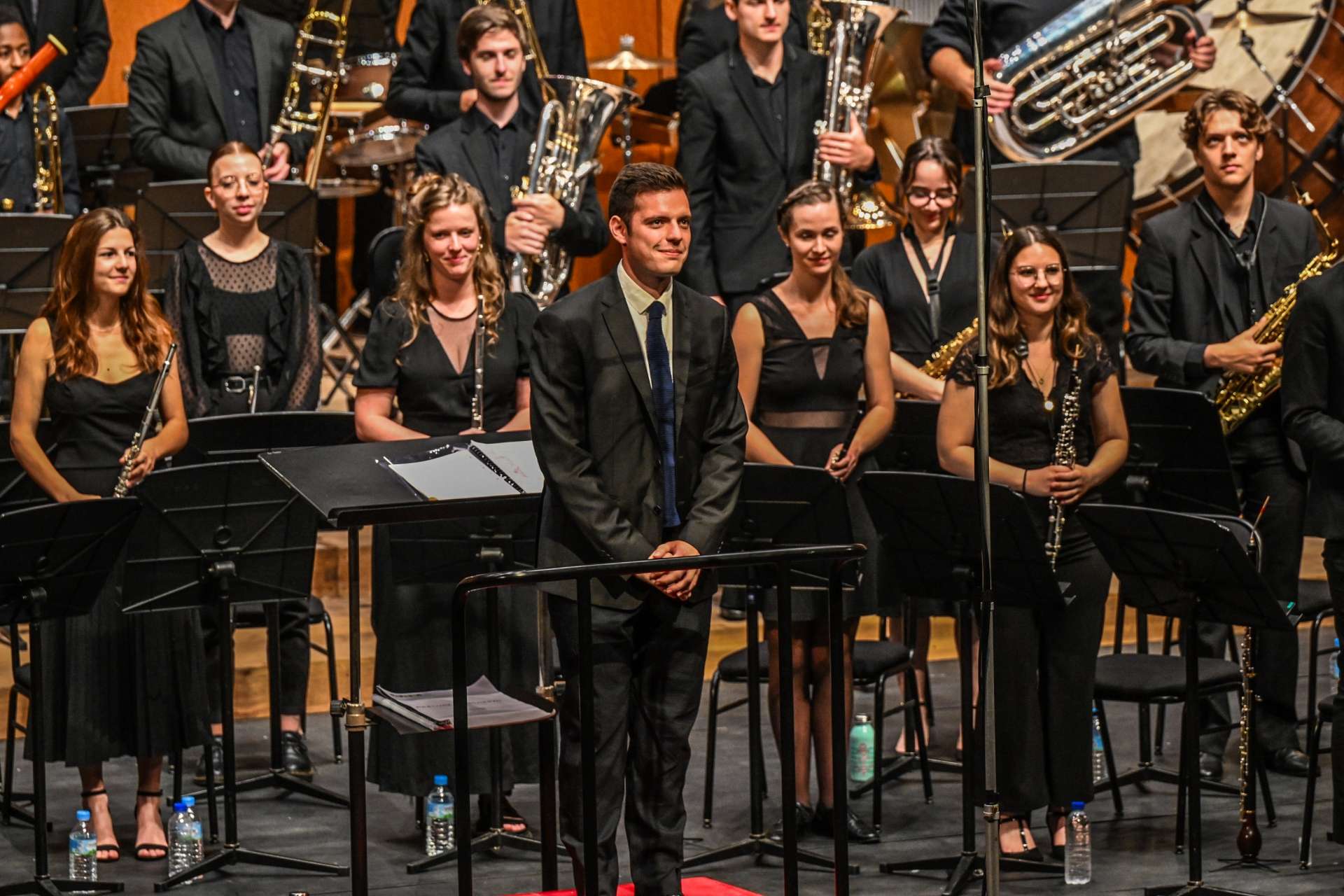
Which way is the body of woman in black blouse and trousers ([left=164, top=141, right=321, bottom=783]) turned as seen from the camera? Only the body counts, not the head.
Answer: toward the camera

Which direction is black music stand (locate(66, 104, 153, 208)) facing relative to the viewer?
away from the camera

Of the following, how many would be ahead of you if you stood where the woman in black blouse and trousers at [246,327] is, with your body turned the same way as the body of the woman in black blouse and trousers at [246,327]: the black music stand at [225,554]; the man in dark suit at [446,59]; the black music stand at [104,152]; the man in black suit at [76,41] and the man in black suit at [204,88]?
1

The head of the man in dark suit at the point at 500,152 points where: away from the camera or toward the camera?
toward the camera

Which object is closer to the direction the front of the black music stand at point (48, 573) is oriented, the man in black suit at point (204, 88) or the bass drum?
the man in black suit

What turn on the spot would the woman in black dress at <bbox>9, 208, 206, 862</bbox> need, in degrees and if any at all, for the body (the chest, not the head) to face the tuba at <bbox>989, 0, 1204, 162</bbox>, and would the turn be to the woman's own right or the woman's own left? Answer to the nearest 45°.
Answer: approximately 90° to the woman's own left

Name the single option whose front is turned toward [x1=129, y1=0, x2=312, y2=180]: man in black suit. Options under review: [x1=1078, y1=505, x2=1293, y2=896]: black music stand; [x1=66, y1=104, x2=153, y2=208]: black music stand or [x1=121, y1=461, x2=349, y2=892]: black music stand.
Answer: [x1=121, y1=461, x2=349, y2=892]: black music stand

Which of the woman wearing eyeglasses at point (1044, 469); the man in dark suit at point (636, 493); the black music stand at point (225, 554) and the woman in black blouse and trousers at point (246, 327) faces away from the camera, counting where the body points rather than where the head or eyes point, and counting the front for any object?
the black music stand

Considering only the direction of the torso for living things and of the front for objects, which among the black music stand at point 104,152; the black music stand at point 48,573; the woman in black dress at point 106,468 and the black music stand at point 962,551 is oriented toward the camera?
the woman in black dress

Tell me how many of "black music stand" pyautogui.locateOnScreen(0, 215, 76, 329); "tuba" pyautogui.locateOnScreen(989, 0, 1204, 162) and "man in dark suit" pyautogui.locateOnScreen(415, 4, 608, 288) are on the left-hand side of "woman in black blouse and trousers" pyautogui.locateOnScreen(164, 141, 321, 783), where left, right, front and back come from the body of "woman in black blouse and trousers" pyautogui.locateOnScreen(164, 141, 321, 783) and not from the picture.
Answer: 2

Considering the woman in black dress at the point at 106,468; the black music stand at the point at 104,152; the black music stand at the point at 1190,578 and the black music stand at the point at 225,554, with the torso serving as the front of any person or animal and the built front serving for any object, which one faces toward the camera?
the woman in black dress

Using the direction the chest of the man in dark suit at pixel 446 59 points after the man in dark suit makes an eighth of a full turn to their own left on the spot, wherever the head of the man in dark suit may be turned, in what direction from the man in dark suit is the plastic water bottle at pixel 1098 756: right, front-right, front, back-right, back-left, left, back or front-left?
front

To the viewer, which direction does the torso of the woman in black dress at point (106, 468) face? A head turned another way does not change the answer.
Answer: toward the camera

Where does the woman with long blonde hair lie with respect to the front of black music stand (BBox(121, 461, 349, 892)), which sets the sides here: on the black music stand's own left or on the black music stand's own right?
on the black music stand's own right

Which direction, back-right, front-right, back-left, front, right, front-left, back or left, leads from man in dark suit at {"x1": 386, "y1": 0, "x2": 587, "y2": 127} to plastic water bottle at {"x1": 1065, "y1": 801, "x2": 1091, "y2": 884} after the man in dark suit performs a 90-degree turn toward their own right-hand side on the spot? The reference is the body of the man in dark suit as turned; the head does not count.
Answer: back-left

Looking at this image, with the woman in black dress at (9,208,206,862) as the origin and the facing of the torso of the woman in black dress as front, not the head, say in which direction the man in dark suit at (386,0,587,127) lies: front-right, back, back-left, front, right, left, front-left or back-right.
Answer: back-left

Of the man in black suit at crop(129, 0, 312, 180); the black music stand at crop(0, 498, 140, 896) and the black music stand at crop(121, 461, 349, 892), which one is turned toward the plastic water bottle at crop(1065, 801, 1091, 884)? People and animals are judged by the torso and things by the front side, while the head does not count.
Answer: the man in black suit

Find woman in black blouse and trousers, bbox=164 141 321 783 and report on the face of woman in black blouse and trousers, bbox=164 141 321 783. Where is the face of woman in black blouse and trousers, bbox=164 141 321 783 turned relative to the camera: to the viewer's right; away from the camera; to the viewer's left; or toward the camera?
toward the camera

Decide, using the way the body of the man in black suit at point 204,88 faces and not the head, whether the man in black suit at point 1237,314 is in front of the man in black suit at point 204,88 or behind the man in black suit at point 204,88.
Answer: in front

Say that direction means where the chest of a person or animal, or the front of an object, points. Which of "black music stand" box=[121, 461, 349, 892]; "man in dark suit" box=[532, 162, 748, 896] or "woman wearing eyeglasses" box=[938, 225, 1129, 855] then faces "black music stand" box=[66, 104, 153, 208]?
"black music stand" box=[121, 461, 349, 892]
